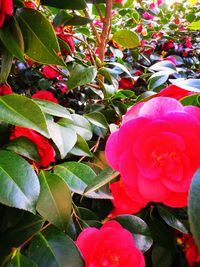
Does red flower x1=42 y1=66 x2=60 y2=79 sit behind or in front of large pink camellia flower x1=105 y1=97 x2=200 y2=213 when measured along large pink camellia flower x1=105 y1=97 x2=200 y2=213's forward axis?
behind

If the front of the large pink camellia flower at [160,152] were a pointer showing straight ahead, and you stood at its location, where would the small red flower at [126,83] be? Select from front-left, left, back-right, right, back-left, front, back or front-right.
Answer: back

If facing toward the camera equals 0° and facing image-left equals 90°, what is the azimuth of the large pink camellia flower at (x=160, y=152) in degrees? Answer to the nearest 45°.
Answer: approximately 0°

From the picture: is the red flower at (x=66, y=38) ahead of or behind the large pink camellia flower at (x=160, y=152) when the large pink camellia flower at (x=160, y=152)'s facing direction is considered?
behind
